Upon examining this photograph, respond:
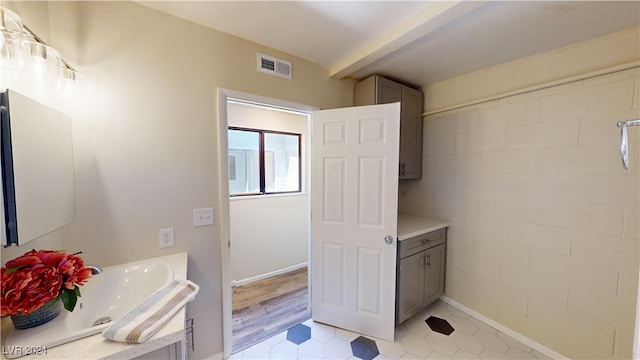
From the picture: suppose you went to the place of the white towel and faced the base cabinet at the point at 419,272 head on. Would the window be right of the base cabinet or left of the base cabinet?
left

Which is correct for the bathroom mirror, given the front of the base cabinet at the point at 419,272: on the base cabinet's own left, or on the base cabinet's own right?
on the base cabinet's own right

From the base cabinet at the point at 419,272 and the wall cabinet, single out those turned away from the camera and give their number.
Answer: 0

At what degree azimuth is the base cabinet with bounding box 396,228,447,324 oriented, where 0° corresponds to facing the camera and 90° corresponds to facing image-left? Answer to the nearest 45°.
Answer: approximately 315°

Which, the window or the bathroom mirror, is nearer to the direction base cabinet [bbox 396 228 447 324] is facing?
the bathroom mirror

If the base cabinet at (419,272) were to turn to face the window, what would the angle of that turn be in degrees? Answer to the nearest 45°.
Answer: approximately 135° to its right

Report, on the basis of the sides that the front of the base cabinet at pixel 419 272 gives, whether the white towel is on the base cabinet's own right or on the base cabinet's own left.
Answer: on the base cabinet's own right

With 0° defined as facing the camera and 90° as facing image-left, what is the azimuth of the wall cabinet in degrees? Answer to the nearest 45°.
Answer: approximately 315°
